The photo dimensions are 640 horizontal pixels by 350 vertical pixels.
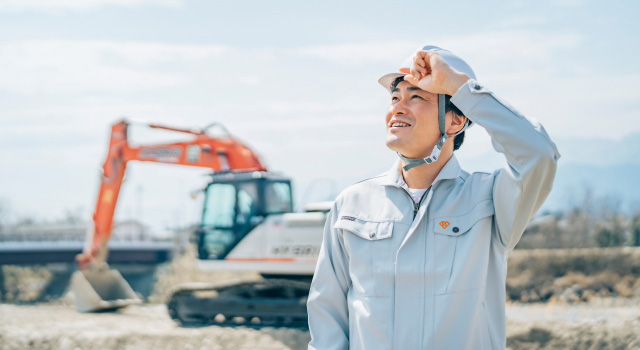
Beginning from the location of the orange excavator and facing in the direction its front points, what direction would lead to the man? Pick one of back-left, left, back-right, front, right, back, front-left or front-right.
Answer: left

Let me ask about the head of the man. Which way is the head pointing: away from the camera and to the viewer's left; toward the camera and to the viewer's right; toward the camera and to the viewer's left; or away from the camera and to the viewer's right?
toward the camera and to the viewer's left

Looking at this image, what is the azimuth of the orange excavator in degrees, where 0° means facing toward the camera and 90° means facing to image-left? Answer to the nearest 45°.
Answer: approximately 90°
